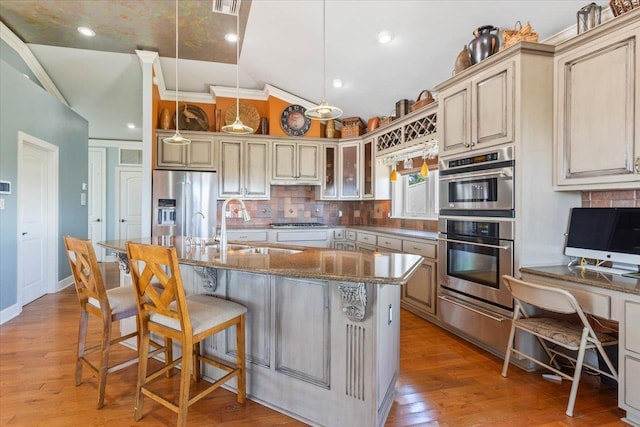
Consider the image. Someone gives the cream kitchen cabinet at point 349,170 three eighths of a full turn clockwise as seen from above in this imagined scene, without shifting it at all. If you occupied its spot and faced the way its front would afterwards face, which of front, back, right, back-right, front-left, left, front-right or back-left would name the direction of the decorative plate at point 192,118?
left

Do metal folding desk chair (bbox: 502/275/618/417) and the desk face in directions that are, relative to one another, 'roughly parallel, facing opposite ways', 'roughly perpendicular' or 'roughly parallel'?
roughly parallel, facing opposite ways

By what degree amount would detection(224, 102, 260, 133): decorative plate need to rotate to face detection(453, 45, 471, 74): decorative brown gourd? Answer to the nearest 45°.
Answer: approximately 45° to its left

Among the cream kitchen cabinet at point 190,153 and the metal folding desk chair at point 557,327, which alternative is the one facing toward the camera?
the cream kitchen cabinet

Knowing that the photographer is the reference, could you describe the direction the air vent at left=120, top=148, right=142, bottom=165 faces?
facing the viewer

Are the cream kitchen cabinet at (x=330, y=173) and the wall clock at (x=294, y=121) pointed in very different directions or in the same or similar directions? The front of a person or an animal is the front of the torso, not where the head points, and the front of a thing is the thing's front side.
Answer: same or similar directions

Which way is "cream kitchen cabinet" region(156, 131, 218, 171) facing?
toward the camera

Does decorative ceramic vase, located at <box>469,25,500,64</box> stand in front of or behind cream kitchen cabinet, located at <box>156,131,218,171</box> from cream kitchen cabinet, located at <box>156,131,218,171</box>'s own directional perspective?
in front

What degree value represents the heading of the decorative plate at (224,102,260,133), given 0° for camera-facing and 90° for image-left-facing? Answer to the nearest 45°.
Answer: approximately 0°

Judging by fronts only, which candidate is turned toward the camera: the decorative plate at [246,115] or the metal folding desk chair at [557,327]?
the decorative plate

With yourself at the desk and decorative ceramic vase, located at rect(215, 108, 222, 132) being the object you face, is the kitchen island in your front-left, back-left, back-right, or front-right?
front-left

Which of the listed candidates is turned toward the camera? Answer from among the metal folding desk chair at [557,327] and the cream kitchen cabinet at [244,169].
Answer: the cream kitchen cabinet

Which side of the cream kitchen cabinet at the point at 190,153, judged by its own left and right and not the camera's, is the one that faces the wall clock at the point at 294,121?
left

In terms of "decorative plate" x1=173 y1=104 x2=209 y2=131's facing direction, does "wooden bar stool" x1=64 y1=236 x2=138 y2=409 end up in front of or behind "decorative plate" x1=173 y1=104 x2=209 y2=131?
in front

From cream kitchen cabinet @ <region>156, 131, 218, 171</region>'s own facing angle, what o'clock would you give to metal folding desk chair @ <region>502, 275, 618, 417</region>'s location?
The metal folding desk chair is roughly at 11 o'clock from the cream kitchen cabinet.

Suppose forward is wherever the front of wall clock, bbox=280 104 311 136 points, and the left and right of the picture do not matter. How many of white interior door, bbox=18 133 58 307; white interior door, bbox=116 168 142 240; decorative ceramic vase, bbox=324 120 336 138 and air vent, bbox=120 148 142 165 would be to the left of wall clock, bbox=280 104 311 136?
1

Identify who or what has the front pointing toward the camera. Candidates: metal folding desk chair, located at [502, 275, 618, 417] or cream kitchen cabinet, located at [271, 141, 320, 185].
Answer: the cream kitchen cabinet
